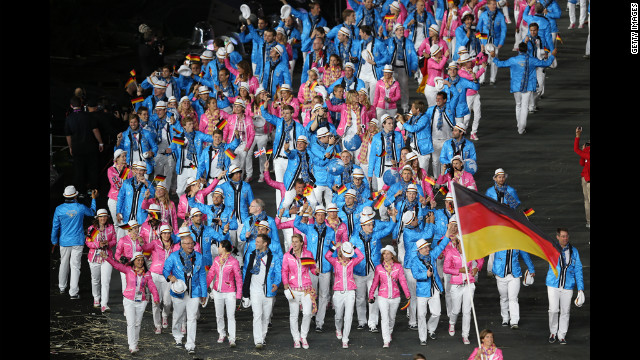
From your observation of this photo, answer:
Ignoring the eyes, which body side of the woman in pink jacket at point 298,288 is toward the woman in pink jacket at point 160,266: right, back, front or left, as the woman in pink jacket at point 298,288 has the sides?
right

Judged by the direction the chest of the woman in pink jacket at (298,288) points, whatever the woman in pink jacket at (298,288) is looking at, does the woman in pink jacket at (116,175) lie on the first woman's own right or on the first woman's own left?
on the first woman's own right

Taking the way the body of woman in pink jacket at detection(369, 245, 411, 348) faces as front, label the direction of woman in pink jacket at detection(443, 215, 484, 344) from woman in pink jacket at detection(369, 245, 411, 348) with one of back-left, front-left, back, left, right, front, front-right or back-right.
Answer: left

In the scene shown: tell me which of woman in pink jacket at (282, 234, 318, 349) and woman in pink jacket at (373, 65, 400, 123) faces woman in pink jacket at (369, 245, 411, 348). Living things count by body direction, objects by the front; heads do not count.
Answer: woman in pink jacket at (373, 65, 400, 123)

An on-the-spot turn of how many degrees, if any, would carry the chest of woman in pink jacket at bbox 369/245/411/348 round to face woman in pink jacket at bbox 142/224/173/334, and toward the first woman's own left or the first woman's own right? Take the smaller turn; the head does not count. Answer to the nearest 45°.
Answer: approximately 90° to the first woman's own right

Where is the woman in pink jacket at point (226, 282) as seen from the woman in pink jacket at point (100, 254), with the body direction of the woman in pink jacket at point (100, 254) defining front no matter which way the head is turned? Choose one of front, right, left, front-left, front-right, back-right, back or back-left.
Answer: front-left

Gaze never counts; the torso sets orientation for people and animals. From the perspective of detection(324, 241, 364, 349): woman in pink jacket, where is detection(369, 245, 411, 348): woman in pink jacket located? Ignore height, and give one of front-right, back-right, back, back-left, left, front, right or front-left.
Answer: left

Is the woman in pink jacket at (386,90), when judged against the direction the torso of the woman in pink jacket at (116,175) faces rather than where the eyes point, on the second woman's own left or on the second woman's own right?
on the second woman's own left

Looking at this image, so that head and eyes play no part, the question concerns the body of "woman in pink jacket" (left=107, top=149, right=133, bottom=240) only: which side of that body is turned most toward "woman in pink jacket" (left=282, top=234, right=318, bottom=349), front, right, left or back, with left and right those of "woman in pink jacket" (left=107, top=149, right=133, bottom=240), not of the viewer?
front

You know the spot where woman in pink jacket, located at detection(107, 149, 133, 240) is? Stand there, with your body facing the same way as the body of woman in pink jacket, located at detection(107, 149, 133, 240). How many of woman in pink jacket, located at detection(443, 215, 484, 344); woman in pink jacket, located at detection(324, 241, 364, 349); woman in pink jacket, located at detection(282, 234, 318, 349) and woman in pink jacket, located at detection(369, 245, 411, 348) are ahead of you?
4

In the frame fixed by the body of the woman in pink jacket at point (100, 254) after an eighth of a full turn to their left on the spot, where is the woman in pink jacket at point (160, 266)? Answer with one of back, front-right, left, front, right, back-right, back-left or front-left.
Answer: front

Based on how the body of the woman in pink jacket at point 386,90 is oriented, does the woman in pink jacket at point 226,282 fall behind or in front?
in front
